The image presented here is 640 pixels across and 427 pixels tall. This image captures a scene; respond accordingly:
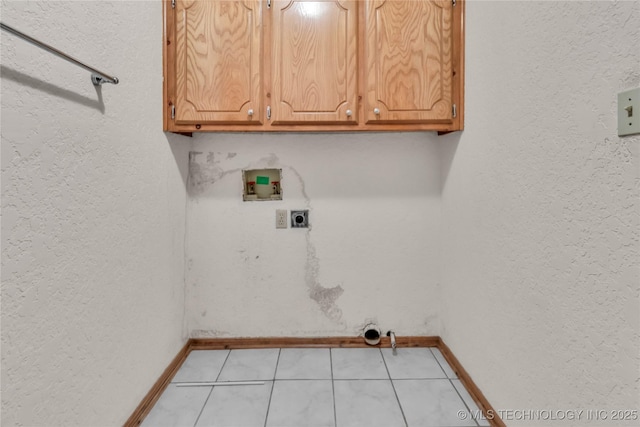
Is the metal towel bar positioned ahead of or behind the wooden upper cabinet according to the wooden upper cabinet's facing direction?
ahead

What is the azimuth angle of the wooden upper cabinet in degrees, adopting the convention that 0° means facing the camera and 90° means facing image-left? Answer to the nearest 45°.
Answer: approximately 0°

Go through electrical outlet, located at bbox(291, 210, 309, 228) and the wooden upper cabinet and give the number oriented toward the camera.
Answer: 2

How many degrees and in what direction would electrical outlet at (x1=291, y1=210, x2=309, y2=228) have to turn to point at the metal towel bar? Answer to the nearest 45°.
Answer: approximately 45° to its right

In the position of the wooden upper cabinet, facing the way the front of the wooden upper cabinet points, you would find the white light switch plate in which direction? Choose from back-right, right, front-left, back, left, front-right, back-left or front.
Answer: front-left

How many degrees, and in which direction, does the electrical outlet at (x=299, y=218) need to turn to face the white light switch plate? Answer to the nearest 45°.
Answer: approximately 45° to its left
